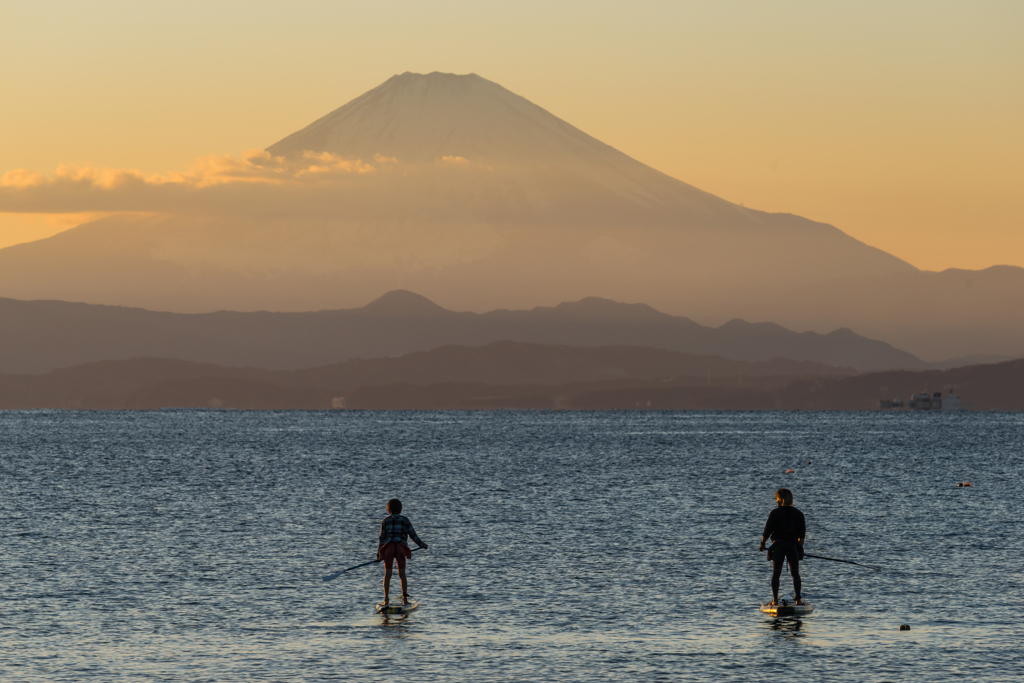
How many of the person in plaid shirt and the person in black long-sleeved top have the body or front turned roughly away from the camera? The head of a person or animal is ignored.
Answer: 2

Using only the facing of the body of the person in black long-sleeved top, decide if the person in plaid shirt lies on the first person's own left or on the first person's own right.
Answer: on the first person's own left

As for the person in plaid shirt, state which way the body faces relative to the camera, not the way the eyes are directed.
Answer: away from the camera

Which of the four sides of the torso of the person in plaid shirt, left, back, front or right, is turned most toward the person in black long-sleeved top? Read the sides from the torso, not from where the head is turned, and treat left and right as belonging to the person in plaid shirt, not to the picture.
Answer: right

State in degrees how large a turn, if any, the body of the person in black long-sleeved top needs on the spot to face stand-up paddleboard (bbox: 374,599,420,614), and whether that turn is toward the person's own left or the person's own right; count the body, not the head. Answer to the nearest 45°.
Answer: approximately 90° to the person's own left

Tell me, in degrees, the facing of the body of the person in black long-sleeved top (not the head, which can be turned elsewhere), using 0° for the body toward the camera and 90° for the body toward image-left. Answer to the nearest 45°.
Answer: approximately 180°
